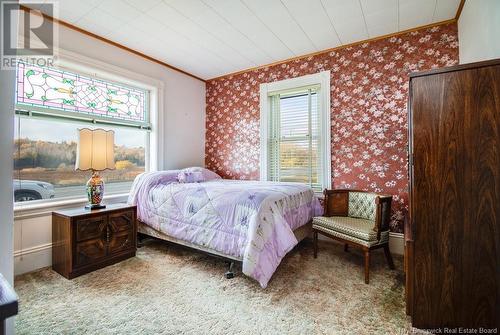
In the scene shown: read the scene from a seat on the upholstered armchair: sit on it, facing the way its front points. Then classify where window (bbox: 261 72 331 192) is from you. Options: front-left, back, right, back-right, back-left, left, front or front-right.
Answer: right

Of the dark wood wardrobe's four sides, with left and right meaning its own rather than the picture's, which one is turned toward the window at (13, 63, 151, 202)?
front

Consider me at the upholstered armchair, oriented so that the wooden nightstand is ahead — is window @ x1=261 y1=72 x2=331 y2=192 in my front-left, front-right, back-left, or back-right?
front-right

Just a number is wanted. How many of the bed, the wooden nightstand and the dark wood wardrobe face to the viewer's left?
1

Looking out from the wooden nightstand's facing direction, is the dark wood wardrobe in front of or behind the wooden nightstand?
in front

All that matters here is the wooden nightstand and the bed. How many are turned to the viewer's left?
0

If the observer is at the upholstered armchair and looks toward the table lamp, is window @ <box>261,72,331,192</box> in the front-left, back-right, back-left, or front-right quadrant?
front-right

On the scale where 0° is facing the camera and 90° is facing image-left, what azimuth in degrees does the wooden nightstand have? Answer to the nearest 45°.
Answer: approximately 315°

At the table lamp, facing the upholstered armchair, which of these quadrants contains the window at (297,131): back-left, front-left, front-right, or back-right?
front-left

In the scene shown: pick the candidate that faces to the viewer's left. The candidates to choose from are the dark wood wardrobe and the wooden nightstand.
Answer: the dark wood wardrobe

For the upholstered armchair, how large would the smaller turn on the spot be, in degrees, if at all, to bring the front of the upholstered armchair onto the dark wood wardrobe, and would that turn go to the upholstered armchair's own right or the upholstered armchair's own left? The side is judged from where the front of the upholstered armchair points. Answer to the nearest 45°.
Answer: approximately 90° to the upholstered armchair's own left

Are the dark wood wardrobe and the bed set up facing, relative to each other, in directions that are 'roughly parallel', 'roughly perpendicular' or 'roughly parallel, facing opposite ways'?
roughly parallel, facing opposite ways

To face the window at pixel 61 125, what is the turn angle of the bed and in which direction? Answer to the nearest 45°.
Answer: approximately 135° to its right

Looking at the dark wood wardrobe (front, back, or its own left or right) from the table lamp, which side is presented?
front

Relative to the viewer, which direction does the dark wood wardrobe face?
to the viewer's left

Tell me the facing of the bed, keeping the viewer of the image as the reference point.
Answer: facing the viewer and to the right of the viewer

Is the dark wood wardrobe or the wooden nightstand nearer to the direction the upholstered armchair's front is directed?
the wooden nightstand

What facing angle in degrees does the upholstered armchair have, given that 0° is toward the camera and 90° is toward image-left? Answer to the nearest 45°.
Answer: approximately 45°
